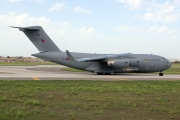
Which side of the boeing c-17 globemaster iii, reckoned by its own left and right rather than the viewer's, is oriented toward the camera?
right
